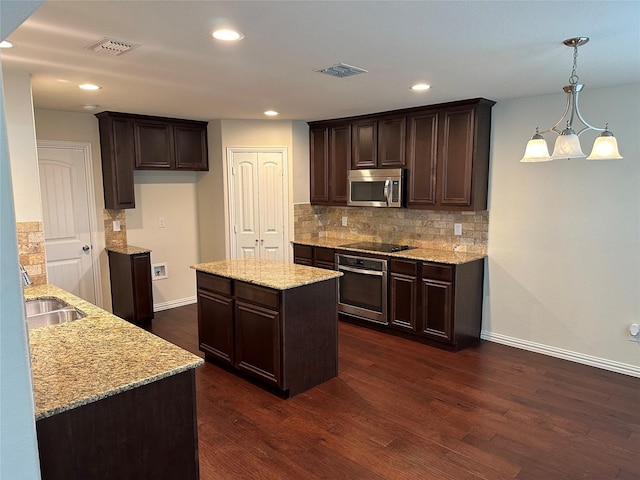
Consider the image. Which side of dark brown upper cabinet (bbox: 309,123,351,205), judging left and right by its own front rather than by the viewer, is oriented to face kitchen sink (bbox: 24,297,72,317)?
front

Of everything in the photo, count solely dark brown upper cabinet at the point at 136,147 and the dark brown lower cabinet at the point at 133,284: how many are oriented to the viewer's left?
0

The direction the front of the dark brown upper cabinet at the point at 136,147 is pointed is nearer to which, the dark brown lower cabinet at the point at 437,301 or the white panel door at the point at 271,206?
the dark brown lower cabinet

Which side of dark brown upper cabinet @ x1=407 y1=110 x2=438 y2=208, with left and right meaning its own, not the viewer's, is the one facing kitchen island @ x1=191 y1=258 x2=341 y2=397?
front

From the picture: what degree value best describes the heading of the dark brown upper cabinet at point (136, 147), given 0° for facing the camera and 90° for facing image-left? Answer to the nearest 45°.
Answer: approximately 315°

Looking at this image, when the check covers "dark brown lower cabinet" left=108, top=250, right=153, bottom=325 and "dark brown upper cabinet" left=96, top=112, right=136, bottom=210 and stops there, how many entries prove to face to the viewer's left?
0

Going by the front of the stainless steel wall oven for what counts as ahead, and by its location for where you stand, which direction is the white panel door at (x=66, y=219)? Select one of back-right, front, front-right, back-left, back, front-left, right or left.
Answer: front-right

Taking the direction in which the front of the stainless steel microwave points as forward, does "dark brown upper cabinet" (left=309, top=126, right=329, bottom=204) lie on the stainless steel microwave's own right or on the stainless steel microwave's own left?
on the stainless steel microwave's own right

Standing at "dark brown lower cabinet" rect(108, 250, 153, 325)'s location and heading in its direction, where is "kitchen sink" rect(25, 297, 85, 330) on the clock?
The kitchen sink is roughly at 2 o'clock from the dark brown lower cabinet.

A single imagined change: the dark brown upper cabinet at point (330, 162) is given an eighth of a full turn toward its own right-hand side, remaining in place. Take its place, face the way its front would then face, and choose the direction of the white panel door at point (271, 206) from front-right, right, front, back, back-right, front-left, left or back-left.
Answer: front

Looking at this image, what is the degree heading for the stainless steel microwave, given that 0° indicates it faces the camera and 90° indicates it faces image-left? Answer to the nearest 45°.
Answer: approximately 45°

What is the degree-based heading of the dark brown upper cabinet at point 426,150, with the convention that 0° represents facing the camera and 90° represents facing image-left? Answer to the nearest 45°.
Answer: approximately 45°

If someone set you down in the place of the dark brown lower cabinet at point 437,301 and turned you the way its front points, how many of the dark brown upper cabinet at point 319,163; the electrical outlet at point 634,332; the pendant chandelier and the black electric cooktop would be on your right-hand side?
2

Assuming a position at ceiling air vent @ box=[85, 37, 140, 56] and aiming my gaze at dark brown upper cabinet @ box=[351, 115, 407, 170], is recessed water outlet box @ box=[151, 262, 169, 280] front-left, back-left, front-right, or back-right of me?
front-left

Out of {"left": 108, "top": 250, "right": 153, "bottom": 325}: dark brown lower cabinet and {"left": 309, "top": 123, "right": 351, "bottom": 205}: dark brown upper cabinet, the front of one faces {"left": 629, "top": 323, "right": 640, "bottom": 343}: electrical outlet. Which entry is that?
the dark brown lower cabinet

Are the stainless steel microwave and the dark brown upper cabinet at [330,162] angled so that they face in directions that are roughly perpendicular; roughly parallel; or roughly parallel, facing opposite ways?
roughly parallel
